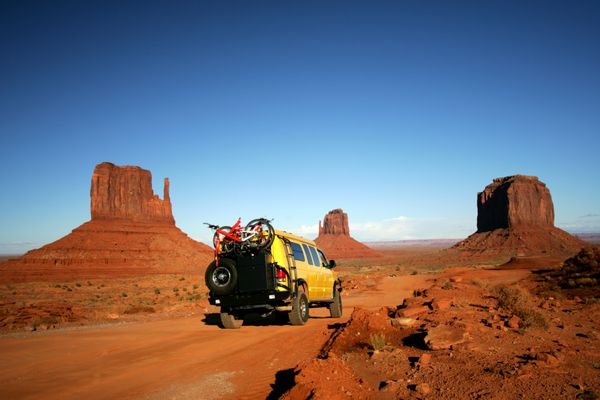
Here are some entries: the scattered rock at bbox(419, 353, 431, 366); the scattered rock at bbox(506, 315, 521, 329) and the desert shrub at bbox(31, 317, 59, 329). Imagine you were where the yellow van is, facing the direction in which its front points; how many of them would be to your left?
1

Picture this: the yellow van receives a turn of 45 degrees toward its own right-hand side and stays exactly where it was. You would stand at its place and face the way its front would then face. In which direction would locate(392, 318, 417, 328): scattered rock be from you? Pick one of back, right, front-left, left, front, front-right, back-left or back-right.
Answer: front-right

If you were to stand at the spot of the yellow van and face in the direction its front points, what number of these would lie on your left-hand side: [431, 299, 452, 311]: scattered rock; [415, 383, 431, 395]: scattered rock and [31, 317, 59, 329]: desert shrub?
1

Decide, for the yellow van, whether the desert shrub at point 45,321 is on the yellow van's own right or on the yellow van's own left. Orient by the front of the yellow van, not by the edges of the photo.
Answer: on the yellow van's own left

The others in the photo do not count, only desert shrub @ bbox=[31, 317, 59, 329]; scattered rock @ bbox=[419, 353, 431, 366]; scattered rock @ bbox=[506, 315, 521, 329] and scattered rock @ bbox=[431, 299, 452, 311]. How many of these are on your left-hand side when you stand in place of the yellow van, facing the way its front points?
1

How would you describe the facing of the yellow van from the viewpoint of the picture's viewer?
facing away from the viewer and to the right of the viewer

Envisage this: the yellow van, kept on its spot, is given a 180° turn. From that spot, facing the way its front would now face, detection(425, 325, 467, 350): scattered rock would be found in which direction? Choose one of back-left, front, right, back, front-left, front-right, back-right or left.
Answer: left

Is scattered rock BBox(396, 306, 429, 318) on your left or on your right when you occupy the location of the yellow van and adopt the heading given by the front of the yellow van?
on your right

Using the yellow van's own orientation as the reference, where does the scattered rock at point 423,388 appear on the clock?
The scattered rock is roughly at 4 o'clock from the yellow van.

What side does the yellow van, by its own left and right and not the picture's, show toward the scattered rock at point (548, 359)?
right
